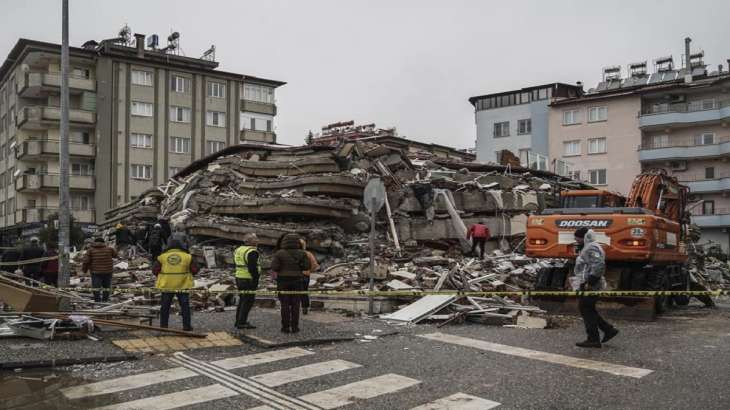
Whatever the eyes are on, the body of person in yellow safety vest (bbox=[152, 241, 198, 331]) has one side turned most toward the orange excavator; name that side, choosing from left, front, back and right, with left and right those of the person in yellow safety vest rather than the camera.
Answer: right

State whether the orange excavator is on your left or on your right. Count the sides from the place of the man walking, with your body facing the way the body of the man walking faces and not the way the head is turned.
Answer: on your right

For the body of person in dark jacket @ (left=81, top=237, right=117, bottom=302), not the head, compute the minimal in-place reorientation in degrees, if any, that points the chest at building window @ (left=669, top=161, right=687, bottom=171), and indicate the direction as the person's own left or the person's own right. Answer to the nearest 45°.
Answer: approximately 45° to the person's own right

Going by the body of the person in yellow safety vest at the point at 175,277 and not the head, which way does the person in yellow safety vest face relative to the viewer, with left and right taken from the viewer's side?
facing away from the viewer

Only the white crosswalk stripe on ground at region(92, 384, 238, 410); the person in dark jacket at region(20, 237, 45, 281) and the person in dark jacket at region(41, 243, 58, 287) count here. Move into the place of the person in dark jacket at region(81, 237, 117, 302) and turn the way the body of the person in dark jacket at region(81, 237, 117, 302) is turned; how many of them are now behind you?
1

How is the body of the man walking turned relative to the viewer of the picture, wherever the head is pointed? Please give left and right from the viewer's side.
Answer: facing to the left of the viewer

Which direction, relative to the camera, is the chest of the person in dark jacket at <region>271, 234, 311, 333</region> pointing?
away from the camera

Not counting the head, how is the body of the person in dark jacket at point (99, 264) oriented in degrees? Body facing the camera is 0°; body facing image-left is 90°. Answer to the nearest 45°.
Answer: approximately 180°
